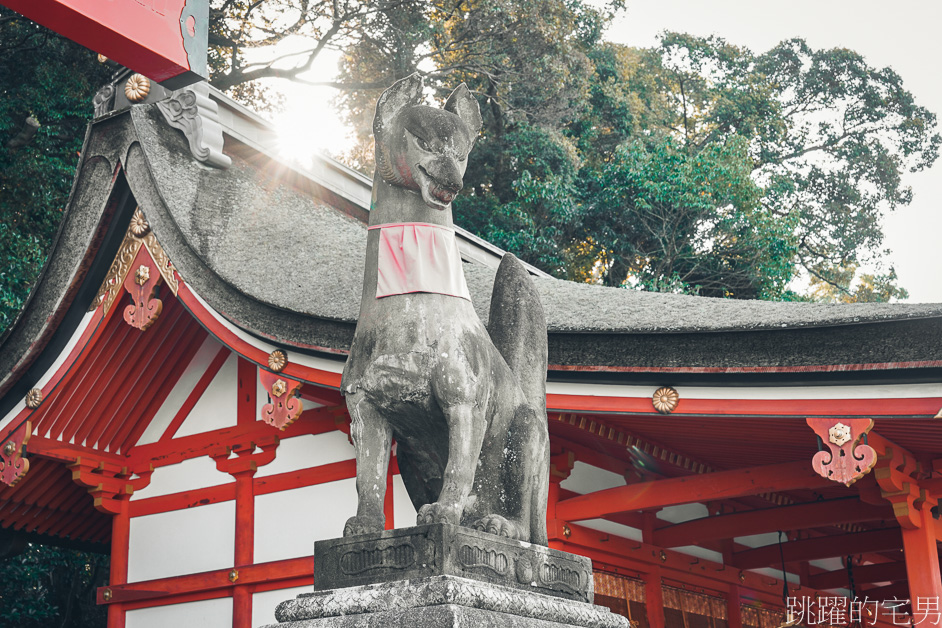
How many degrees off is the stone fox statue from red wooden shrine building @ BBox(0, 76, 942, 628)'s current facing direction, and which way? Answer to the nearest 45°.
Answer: approximately 45° to its right

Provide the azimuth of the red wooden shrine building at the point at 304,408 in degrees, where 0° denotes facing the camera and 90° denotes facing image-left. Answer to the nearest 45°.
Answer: approximately 315°

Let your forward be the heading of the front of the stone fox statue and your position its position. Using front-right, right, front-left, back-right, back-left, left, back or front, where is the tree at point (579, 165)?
back-right

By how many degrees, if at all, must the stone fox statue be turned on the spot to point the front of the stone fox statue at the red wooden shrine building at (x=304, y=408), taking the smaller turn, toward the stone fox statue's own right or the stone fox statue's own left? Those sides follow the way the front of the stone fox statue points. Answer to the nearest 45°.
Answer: approximately 135° to the stone fox statue's own right
